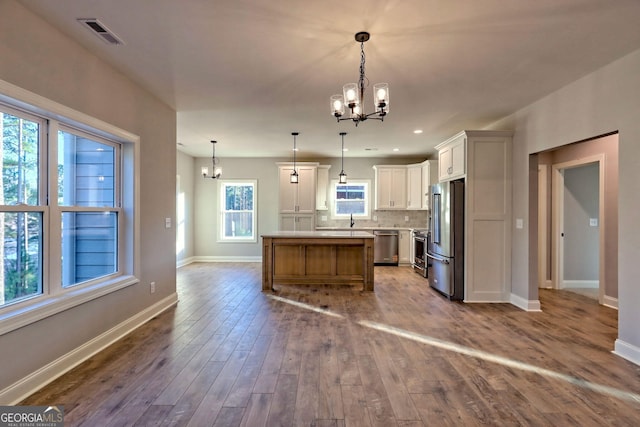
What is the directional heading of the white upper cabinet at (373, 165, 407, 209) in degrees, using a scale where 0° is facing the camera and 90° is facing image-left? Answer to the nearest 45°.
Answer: approximately 0°

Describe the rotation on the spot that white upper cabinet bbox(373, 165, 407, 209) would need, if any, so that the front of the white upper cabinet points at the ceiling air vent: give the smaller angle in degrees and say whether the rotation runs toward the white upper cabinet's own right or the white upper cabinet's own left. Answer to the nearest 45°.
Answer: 0° — it already faces it

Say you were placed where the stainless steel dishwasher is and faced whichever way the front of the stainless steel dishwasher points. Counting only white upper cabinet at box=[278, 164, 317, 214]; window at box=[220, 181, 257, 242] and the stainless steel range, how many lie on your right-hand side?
2

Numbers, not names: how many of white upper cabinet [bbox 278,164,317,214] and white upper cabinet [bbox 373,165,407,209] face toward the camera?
2

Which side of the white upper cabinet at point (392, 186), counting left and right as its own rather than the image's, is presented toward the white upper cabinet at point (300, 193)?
right
